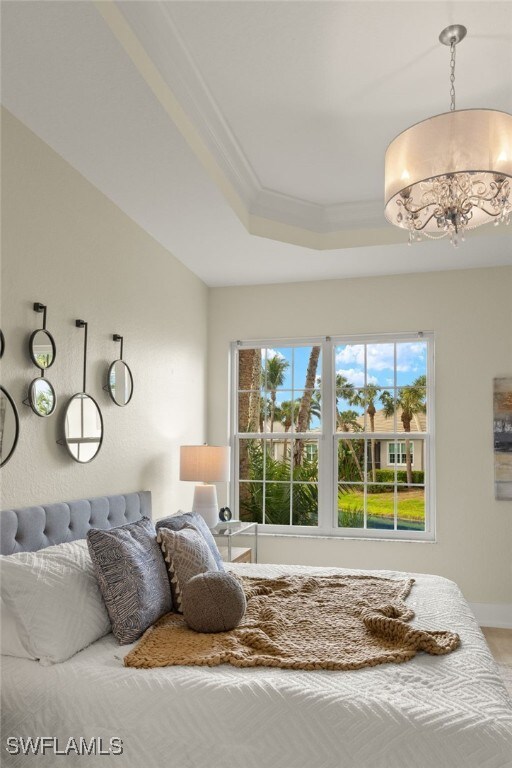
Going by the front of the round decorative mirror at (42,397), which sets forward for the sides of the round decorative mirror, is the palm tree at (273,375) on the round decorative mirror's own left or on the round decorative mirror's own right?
on the round decorative mirror's own left

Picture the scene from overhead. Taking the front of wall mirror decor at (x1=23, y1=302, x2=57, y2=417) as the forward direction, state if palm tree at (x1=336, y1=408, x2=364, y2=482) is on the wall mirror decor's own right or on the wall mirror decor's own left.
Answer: on the wall mirror decor's own left

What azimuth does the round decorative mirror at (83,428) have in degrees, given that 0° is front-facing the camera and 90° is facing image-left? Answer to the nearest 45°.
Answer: approximately 315°

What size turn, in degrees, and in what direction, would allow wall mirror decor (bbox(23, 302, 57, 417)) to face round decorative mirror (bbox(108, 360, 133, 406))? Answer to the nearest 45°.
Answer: approximately 90° to its left

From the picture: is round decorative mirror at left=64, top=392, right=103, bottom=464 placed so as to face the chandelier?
yes

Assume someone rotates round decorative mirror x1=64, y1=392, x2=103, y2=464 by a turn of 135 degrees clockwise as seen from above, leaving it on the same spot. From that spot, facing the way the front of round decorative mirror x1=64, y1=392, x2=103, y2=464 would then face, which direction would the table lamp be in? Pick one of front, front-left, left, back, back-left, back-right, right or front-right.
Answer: back-right
